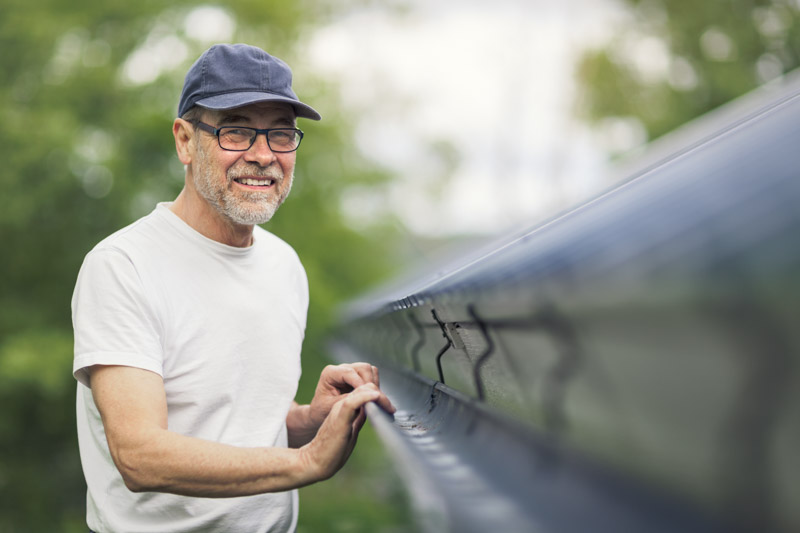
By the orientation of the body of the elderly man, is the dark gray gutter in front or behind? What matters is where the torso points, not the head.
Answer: in front

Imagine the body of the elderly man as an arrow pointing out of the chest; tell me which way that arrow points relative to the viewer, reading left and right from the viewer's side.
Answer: facing the viewer and to the right of the viewer
